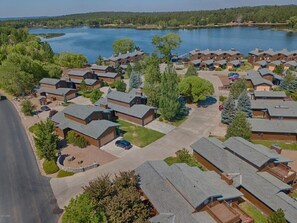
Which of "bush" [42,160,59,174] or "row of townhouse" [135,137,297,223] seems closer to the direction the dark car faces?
the bush

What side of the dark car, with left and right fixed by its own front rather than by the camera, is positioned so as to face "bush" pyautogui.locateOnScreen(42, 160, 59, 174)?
left

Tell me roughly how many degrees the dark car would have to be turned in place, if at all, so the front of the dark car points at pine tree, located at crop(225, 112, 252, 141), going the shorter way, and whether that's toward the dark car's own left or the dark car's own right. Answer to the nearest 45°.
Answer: approximately 135° to the dark car's own right

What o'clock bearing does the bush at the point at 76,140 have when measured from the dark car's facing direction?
The bush is roughly at 11 o'clock from the dark car.

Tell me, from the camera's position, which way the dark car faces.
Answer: facing away from the viewer and to the left of the viewer

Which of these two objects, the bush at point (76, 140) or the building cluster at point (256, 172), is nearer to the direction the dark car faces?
the bush

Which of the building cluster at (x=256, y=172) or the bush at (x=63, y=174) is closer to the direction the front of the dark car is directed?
the bush

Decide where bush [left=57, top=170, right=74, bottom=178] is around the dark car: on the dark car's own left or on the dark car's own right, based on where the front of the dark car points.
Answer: on the dark car's own left

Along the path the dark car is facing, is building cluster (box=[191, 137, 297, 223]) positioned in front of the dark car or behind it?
behind

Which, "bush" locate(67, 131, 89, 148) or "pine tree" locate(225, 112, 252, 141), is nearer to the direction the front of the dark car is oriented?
the bush

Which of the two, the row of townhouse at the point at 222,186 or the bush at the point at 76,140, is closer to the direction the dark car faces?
the bush

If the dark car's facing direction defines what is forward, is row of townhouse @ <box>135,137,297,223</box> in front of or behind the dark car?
behind
